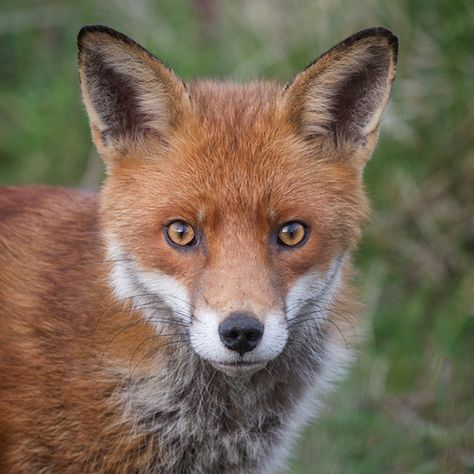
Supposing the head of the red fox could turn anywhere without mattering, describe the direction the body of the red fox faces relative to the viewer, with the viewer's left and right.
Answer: facing the viewer and to the right of the viewer
